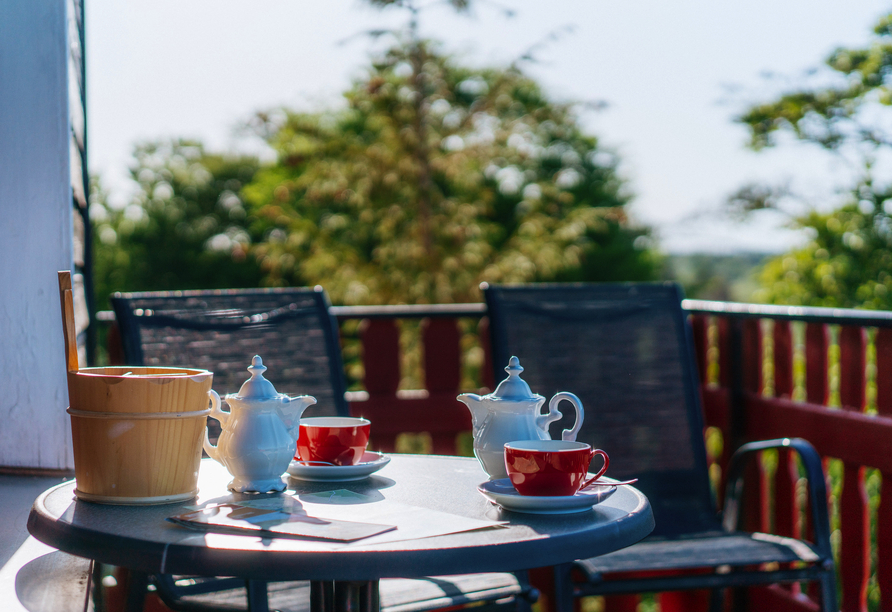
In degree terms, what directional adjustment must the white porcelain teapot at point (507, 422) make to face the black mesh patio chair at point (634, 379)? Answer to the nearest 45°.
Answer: approximately 90° to its right

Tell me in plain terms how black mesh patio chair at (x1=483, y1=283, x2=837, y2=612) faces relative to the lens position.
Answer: facing the viewer and to the right of the viewer

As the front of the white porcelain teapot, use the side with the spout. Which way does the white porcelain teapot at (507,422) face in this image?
to the viewer's left

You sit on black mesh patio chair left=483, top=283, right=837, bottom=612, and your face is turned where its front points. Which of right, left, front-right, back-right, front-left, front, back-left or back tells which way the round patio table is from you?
front-right

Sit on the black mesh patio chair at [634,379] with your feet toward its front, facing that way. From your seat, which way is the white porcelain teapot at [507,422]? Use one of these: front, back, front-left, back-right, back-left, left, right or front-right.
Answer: front-right

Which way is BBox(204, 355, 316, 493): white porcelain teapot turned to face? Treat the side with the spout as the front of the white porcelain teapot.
to the viewer's right

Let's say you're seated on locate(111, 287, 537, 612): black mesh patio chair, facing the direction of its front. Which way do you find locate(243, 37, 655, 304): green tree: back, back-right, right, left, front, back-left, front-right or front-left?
back-left

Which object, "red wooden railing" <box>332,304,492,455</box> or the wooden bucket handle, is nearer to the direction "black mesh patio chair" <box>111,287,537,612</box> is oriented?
the wooden bucket handle

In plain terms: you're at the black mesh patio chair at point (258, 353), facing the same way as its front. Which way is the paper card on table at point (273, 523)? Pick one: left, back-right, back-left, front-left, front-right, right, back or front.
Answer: front-right

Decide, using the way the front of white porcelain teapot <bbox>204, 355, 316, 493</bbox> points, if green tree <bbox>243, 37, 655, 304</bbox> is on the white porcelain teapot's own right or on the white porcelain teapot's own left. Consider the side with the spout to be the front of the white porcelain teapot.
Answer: on the white porcelain teapot's own left

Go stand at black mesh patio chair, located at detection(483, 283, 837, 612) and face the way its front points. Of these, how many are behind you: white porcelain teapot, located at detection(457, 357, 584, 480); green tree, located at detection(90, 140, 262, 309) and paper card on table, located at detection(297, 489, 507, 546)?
1

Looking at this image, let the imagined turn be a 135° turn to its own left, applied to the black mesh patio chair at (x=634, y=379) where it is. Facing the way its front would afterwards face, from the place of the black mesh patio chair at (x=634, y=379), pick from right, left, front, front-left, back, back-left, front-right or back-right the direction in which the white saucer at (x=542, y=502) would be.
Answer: back

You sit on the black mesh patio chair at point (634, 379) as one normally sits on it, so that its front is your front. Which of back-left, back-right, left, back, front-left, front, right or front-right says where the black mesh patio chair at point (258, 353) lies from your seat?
right

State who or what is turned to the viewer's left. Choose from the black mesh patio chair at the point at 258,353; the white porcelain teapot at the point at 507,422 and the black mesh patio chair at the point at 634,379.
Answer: the white porcelain teapot

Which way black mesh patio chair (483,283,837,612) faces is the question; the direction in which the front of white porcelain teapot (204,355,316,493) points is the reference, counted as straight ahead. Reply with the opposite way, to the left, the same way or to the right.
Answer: to the right
